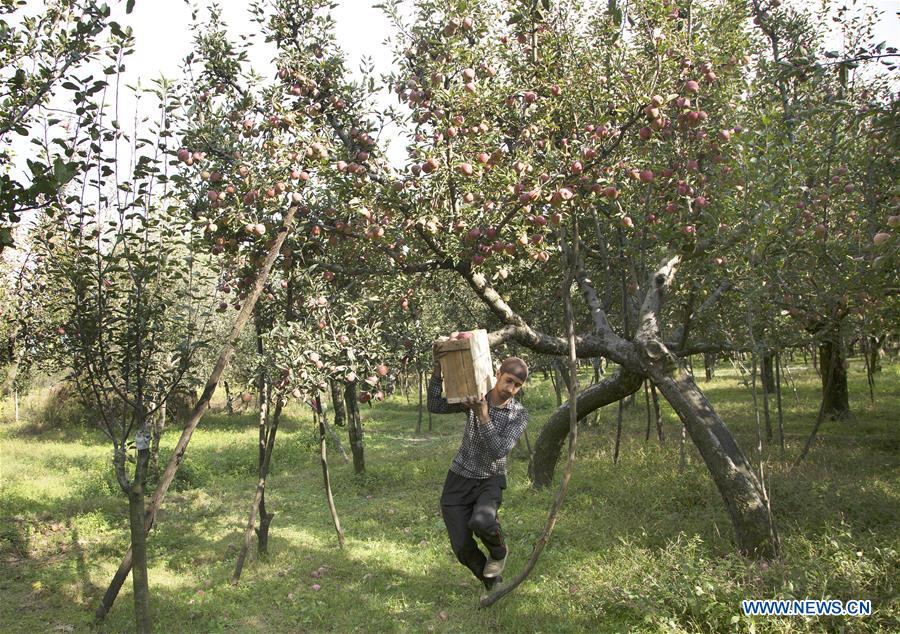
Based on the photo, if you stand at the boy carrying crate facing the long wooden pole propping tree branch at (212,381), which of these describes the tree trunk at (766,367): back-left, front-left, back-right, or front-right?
back-right

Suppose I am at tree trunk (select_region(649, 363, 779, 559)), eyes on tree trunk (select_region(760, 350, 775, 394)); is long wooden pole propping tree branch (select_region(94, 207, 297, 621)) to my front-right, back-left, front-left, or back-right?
back-left

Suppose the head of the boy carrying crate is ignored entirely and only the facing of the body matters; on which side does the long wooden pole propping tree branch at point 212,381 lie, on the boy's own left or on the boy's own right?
on the boy's own right

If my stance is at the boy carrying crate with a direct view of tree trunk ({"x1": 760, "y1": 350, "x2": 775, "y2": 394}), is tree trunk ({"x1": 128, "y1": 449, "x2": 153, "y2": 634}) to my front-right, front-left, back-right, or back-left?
back-left

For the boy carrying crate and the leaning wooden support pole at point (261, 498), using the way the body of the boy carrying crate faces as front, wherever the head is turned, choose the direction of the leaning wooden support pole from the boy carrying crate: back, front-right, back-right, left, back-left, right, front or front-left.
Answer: back-right

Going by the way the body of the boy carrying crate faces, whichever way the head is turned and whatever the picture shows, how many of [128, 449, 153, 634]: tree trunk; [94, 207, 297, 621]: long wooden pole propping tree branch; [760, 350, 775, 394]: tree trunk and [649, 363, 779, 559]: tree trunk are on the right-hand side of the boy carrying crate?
2

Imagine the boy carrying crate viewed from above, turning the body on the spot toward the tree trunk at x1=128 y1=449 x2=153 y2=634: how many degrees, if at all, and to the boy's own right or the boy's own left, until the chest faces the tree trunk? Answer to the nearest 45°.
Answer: approximately 90° to the boy's own right

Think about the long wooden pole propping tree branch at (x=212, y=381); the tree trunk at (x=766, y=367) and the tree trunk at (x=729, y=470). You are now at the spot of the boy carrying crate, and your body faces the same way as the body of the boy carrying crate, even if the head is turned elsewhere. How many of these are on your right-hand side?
1

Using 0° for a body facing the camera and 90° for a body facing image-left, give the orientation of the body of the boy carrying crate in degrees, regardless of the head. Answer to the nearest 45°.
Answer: approximately 0°

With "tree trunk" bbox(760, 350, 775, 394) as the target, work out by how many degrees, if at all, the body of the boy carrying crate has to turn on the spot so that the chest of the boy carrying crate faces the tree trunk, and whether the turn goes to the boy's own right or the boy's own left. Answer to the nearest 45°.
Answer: approximately 135° to the boy's own left
